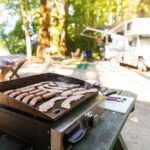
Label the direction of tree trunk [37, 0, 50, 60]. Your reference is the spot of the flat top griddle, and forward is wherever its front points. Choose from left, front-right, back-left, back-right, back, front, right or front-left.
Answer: back-left

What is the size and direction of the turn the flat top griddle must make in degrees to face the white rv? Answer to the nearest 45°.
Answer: approximately 90° to its left

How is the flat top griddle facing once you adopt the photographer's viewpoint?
facing the viewer and to the right of the viewer

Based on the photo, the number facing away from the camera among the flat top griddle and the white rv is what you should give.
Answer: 0

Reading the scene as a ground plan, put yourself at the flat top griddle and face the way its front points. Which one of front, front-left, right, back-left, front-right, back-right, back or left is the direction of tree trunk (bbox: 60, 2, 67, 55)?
back-left

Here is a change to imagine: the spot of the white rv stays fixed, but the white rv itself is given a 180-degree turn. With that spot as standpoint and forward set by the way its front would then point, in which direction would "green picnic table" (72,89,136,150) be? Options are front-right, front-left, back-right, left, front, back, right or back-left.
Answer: back-left

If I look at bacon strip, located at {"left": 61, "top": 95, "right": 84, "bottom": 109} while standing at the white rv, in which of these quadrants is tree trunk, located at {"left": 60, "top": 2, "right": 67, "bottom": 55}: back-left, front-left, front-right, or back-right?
back-right
